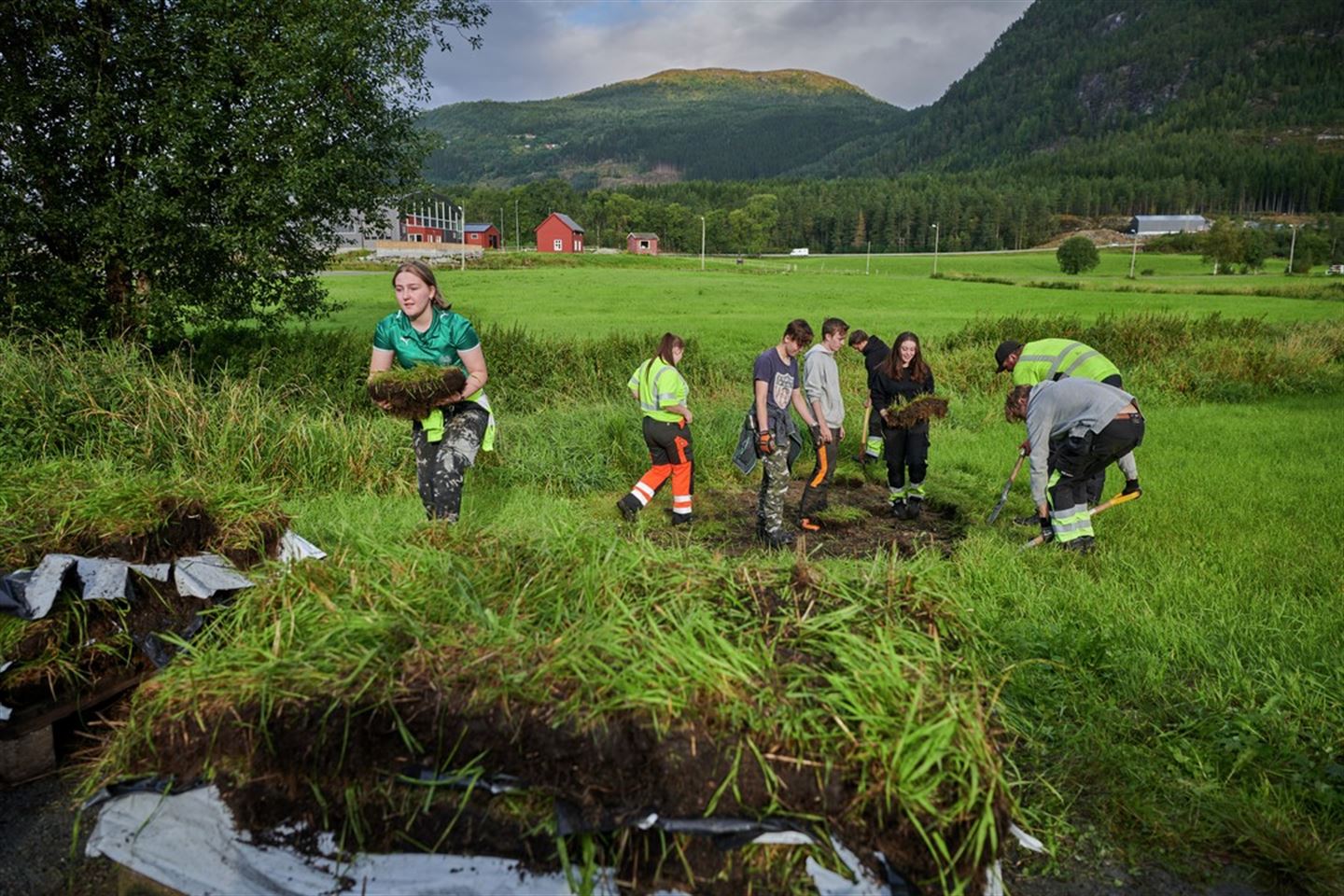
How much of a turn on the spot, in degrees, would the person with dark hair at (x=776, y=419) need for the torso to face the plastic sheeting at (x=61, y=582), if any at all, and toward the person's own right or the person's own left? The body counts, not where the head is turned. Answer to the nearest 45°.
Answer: approximately 90° to the person's own right

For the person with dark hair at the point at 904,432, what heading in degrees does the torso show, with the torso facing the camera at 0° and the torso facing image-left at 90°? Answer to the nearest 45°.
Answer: approximately 0°

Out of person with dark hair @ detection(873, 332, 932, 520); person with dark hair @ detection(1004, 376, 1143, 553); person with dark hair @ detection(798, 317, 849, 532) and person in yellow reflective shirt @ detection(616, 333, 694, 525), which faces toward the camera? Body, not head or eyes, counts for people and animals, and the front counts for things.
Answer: person with dark hair @ detection(873, 332, 932, 520)

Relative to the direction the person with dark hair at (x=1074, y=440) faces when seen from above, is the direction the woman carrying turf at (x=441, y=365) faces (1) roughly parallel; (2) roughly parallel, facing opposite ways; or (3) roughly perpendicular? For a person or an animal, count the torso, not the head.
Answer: roughly perpendicular

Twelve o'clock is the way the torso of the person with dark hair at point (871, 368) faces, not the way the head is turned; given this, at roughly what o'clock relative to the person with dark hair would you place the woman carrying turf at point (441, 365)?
The woman carrying turf is roughly at 10 o'clock from the person with dark hair.

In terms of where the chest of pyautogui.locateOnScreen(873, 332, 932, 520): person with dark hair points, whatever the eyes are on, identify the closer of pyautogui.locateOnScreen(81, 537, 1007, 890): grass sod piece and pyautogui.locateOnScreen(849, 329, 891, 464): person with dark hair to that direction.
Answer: the grass sod piece

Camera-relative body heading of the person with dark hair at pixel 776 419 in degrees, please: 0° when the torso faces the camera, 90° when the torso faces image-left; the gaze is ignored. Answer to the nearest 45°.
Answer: approximately 315°

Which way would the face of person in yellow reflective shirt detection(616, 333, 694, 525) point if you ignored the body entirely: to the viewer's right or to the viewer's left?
to the viewer's right

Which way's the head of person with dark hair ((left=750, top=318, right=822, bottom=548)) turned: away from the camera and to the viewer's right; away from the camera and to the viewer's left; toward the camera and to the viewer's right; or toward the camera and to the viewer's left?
toward the camera and to the viewer's right
